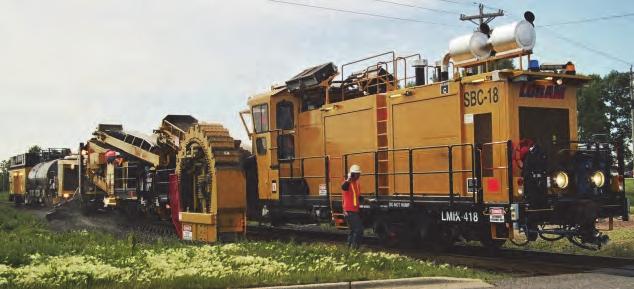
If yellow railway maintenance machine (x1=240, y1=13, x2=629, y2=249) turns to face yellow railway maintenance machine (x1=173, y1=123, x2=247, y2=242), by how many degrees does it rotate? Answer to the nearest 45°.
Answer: approximately 180°

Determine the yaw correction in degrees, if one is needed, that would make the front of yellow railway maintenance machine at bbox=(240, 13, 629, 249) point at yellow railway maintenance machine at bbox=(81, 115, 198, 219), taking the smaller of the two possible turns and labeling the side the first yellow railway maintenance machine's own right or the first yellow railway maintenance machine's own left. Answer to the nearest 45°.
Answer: approximately 180°

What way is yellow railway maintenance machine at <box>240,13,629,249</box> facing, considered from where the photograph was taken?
facing the viewer and to the right of the viewer

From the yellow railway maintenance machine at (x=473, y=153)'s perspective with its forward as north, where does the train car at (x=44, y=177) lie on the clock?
The train car is roughly at 6 o'clock from the yellow railway maintenance machine.

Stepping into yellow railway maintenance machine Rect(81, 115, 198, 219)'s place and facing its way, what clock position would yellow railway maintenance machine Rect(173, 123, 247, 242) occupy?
yellow railway maintenance machine Rect(173, 123, 247, 242) is roughly at 1 o'clock from yellow railway maintenance machine Rect(81, 115, 198, 219).

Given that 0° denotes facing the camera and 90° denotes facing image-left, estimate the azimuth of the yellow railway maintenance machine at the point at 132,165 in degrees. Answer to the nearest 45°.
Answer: approximately 315°

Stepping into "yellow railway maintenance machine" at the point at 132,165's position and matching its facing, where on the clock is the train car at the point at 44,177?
The train car is roughly at 7 o'clock from the yellow railway maintenance machine.

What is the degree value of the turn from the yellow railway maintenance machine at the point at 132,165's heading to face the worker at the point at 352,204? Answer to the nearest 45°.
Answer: approximately 45° to its right

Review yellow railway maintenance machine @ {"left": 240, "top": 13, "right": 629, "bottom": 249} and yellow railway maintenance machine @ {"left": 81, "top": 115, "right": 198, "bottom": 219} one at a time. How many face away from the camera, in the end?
0
